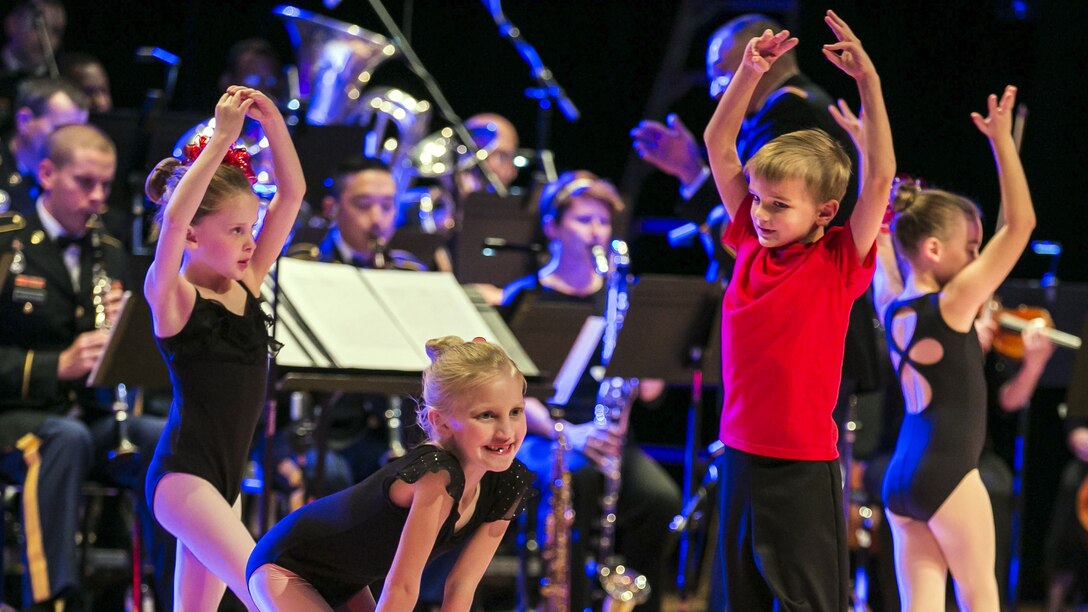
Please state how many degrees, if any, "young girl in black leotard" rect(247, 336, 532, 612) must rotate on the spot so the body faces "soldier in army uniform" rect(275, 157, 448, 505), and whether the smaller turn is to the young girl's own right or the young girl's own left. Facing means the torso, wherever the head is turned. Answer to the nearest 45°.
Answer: approximately 135° to the young girl's own left

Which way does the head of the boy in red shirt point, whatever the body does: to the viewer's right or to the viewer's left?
to the viewer's left

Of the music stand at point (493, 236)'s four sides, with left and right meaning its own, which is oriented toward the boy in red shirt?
back

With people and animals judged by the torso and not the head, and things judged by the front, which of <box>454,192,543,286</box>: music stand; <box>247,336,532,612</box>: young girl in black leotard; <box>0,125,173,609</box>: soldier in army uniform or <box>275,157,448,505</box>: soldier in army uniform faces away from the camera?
the music stand

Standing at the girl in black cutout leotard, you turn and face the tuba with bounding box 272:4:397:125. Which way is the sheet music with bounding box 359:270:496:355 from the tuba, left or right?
left

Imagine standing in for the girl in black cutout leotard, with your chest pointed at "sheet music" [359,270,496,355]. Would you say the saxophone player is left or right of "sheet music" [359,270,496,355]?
right

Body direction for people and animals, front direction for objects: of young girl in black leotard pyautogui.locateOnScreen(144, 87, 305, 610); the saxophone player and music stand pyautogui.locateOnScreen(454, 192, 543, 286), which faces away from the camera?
the music stand

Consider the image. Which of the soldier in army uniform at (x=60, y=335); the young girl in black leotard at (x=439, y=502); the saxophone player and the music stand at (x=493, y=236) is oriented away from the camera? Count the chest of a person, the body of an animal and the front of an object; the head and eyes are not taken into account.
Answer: the music stand

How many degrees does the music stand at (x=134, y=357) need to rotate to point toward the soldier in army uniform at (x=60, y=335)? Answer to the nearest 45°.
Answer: approximately 45° to its right

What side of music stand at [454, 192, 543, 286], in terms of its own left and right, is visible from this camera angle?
back

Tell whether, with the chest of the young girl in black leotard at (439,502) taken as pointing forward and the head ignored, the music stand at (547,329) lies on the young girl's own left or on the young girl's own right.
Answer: on the young girl's own left

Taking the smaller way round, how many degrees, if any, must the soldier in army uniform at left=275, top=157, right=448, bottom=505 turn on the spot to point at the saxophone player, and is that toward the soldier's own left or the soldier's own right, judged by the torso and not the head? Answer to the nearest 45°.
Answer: approximately 45° to the soldier's own left

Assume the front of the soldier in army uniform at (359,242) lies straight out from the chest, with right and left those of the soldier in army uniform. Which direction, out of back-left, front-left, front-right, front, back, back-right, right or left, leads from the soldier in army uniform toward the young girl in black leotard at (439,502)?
front-right

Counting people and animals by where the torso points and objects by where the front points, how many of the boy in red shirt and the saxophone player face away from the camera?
0
